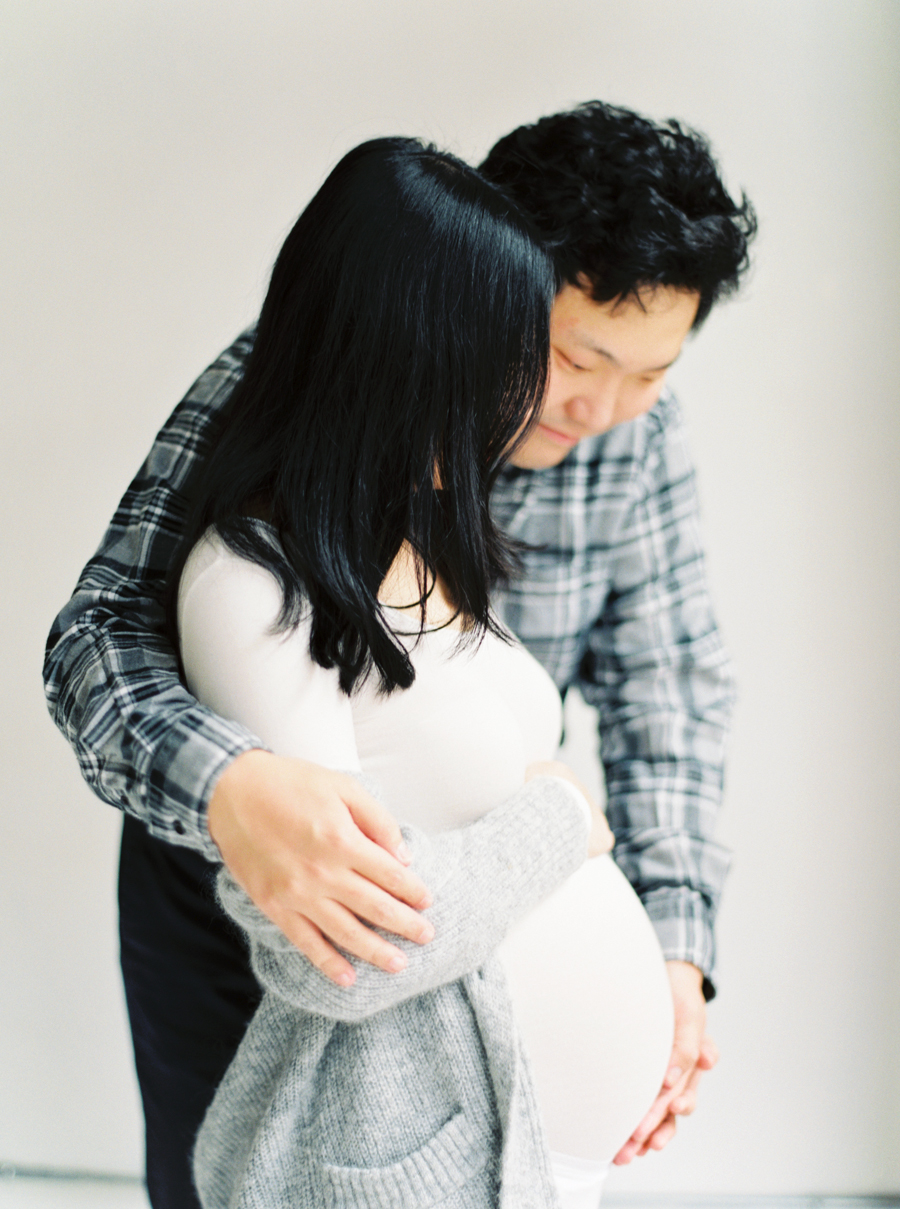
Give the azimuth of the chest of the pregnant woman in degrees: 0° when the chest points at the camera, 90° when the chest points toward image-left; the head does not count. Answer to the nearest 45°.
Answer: approximately 315°
